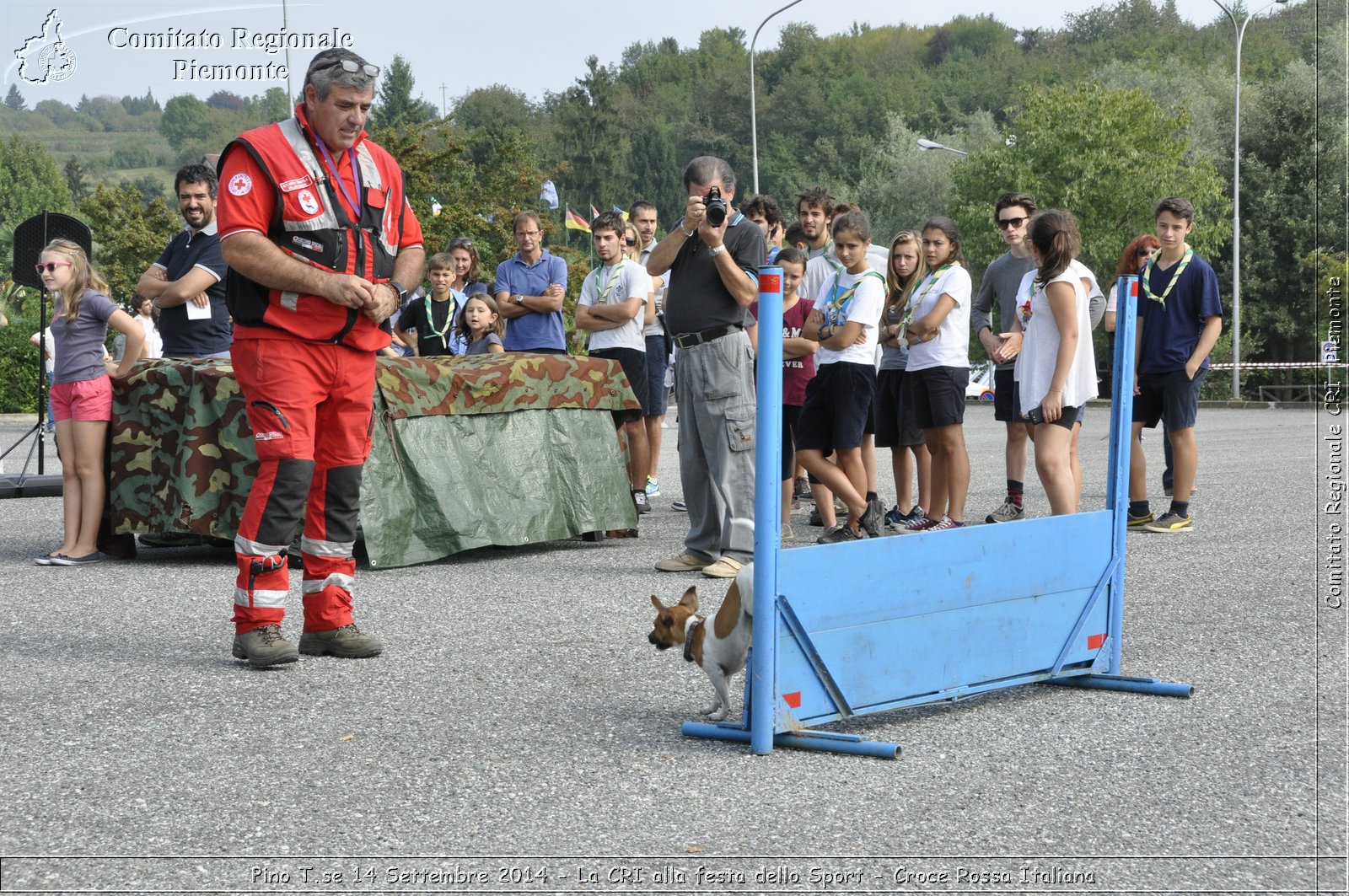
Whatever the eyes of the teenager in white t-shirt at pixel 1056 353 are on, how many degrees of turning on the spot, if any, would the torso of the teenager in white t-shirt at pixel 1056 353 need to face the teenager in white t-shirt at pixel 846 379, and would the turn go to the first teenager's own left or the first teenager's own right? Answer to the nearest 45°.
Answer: approximately 45° to the first teenager's own right

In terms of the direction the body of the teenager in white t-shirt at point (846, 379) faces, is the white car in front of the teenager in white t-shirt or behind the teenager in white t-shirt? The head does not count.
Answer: behind

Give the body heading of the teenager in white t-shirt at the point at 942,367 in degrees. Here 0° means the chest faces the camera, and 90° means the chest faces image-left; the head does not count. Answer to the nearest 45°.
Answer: approximately 45°

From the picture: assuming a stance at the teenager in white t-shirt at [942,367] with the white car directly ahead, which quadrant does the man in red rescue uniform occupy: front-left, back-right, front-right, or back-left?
back-left

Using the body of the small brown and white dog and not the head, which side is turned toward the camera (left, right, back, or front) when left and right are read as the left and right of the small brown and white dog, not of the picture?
left

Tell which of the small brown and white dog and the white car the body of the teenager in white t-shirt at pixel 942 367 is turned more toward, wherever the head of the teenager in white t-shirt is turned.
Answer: the small brown and white dog

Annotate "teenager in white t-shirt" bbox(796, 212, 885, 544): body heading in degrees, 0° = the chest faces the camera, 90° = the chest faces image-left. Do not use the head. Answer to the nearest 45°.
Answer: approximately 45°

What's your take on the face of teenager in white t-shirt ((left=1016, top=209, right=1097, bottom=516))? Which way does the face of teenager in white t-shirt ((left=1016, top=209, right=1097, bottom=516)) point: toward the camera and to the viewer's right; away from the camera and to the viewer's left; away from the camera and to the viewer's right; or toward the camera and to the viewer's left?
away from the camera and to the viewer's left

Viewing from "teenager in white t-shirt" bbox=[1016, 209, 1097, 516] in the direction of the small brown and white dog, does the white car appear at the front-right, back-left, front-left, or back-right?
back-right

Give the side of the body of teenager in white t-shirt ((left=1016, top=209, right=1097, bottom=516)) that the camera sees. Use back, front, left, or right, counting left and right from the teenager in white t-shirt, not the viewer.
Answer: left
